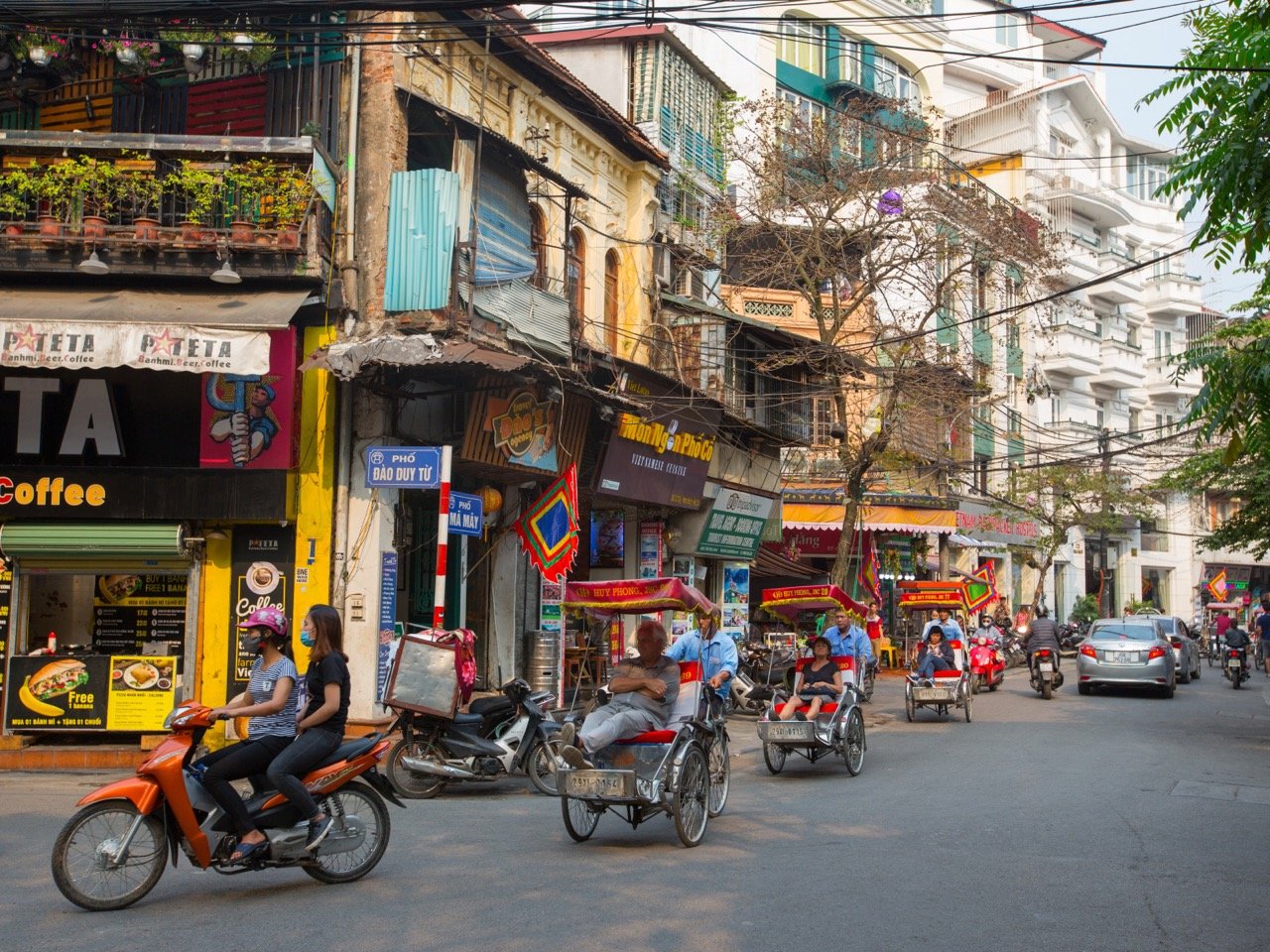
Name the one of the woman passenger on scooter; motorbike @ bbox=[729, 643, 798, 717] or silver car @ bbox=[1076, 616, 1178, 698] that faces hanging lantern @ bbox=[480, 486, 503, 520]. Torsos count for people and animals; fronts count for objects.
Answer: the motorbike

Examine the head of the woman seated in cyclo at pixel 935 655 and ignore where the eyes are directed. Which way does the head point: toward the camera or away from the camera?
toward the camera

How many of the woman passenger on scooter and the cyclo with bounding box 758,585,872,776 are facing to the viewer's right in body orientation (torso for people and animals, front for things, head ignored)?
0

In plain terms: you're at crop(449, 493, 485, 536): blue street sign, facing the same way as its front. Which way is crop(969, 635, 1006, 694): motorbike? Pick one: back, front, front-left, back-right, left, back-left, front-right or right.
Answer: left

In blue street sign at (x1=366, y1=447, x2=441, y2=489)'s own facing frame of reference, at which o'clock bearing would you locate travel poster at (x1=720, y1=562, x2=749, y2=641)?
The travel poster is roughly at 7 o'clock from the blue street sign.

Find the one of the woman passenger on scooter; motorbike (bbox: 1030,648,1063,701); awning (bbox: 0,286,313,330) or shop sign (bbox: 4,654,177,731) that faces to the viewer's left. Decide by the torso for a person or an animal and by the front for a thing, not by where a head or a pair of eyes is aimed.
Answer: the woman passenger on scooter

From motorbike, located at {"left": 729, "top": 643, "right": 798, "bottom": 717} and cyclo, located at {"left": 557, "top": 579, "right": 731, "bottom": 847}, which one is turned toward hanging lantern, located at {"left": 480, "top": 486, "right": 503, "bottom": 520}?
the motorbike

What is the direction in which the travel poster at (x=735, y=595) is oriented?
toward the camera

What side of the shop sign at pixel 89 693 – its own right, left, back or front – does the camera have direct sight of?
front

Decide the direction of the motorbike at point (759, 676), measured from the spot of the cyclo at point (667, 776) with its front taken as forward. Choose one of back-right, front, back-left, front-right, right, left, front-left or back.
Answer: back-right

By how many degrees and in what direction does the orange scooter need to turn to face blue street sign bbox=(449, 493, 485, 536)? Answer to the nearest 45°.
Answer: approximately 90° to its right

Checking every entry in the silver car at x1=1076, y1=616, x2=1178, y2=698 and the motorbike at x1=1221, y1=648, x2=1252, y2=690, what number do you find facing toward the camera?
0

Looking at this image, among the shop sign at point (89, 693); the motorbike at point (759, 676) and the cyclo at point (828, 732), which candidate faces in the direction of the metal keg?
the motorbike

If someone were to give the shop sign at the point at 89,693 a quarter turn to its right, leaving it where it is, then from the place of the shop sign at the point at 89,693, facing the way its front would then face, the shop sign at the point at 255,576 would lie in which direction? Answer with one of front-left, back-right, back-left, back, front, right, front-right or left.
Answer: back

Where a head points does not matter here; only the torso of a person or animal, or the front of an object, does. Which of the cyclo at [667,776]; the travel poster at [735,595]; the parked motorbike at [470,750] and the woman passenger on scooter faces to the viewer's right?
the parked motorbike

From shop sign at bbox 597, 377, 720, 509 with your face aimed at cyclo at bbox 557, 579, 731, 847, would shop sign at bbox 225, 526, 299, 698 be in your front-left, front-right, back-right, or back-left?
front-right

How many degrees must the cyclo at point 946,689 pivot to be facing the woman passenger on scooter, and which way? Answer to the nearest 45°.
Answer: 0° — it already faces them

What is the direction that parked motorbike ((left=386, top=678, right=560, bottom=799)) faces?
to the viewer's right
